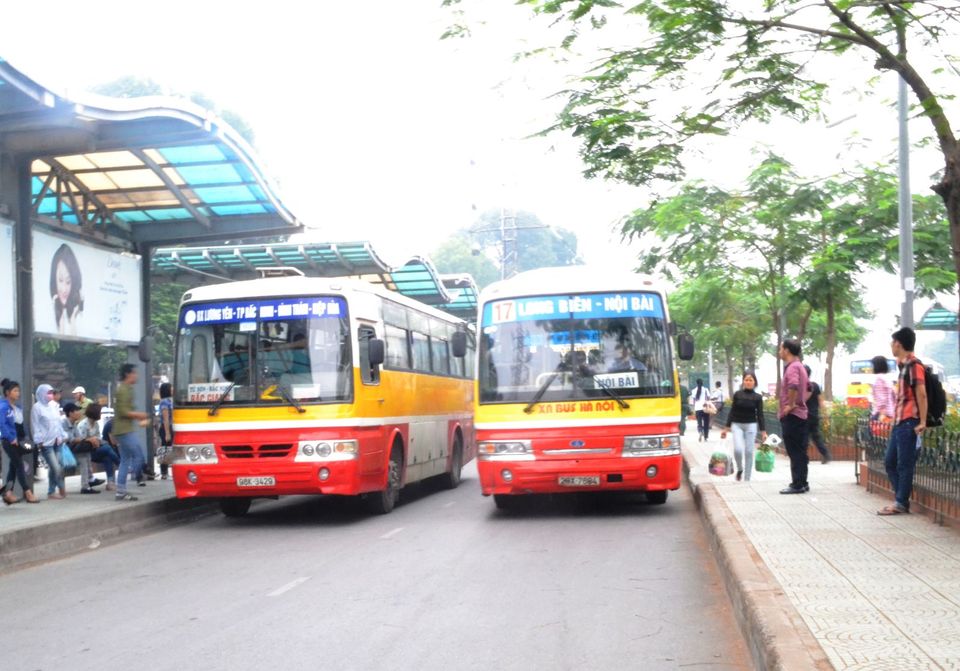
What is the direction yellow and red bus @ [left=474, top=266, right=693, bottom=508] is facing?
toward the camera

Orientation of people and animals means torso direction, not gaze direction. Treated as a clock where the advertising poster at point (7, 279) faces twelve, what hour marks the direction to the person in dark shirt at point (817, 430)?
The person in dark shirt is roughly at 9 o'clock from the advertising poster.

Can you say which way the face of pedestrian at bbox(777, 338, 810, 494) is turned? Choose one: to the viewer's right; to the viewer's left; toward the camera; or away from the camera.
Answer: to the viewer's left

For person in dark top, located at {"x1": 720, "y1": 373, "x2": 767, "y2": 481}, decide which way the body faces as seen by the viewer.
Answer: toward the camera

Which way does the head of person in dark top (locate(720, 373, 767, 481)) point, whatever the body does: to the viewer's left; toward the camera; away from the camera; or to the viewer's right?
toward the camera

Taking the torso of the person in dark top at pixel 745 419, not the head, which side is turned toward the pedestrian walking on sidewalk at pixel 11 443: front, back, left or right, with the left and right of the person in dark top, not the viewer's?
right

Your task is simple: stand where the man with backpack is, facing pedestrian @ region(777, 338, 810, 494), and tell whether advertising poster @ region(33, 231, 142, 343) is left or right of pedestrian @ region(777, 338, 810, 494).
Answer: left

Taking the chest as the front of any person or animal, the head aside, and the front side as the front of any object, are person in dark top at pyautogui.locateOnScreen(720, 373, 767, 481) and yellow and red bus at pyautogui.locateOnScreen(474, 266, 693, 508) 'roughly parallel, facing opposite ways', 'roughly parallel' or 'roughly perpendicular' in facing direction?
roughly parallel

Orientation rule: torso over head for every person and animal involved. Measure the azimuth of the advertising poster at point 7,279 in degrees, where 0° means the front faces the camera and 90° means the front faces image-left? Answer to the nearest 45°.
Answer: approximately 0°

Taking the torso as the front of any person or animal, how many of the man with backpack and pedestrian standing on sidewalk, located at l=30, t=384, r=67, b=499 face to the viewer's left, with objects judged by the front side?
1

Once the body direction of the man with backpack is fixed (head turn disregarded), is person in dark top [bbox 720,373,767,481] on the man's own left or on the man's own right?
on the man's own right

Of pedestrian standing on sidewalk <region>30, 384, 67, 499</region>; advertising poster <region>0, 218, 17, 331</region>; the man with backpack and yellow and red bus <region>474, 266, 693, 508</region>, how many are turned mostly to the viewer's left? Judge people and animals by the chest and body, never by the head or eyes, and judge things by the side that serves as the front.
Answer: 1

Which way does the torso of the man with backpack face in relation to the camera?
to the viewer's left
